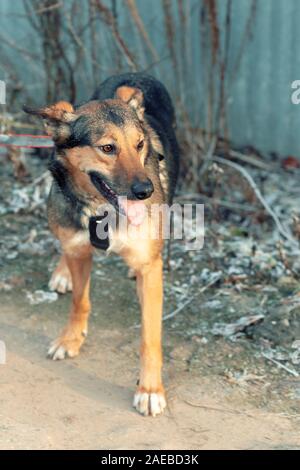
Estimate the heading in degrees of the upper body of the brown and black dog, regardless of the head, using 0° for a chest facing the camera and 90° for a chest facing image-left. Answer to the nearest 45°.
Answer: approximately 0°

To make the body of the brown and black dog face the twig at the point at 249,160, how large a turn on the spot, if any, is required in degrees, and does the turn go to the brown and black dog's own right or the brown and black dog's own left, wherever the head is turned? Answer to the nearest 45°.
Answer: approximately 135° to the brown and black dog's own left

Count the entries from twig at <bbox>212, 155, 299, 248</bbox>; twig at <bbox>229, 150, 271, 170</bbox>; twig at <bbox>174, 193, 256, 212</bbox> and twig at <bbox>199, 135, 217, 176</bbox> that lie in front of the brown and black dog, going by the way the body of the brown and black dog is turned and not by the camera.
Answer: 0

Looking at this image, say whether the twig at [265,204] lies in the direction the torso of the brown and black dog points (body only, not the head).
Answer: no

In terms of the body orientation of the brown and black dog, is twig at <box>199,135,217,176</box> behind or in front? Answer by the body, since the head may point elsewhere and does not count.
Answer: behind
